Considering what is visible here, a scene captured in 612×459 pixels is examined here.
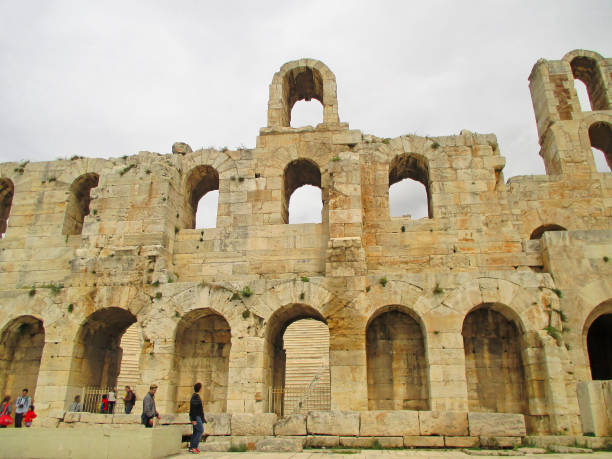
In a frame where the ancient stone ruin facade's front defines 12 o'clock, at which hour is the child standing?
The child standing is roughly at 3 o'clock from the ancient stone ruin facade.

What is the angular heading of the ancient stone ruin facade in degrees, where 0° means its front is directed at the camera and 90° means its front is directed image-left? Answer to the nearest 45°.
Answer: approximately 0°
